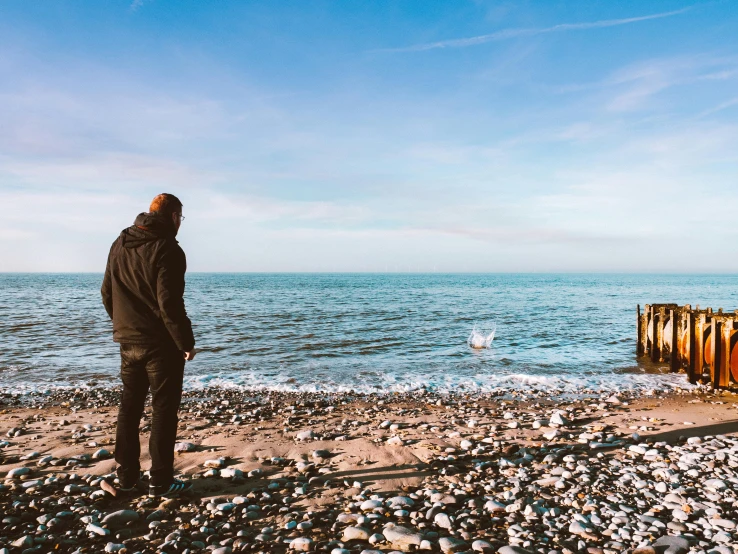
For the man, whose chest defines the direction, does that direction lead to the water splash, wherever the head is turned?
yes

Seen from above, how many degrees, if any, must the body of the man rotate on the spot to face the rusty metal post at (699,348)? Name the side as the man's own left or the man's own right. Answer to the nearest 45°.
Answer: approximately 45° to the man's own right

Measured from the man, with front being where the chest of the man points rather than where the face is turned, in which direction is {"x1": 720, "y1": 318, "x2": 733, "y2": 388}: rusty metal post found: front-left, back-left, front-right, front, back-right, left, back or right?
front-right

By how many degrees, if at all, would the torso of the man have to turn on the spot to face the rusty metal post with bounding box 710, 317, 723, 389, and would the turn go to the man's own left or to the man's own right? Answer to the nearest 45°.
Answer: approximately 45° to the man's own right

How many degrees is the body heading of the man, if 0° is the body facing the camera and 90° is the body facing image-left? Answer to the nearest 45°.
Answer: approximately 225°

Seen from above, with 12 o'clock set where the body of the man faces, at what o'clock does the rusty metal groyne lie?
The rusty metal groyne is roughly at 1 o'clock from the man.

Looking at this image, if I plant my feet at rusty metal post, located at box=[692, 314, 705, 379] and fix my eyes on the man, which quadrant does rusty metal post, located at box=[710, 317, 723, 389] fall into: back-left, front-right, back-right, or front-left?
front-left

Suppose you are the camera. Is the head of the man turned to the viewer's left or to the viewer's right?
to the viewer's right
